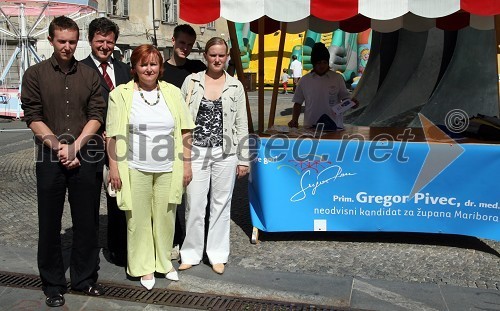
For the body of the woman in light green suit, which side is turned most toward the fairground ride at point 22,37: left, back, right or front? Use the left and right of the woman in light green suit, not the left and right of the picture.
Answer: back

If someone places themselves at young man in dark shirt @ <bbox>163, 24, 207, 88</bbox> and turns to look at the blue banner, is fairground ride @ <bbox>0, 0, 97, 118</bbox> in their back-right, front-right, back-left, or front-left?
back-left

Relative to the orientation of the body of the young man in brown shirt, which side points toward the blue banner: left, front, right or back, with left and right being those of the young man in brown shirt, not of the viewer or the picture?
left

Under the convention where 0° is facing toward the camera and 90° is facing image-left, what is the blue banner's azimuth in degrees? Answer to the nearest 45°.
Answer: approximately 0°

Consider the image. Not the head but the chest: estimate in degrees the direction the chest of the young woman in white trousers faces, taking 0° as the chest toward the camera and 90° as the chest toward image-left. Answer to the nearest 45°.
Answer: approximately 0°

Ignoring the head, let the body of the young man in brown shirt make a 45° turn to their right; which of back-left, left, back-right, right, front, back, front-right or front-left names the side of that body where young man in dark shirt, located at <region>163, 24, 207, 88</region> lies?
back

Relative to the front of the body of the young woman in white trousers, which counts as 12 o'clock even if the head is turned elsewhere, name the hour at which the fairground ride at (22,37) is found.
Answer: The fairground ride is roughly at 5 o'clock from the young woman in white trousers.
